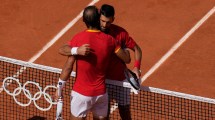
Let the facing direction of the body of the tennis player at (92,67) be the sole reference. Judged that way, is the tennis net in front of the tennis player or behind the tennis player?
in front

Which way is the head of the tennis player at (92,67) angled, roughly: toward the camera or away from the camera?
away from the camera

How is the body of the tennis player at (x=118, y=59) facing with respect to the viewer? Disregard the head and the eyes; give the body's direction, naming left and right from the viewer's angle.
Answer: facing the viewer and to the left of the viewer

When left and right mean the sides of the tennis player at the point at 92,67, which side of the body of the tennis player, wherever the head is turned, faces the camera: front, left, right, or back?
back
